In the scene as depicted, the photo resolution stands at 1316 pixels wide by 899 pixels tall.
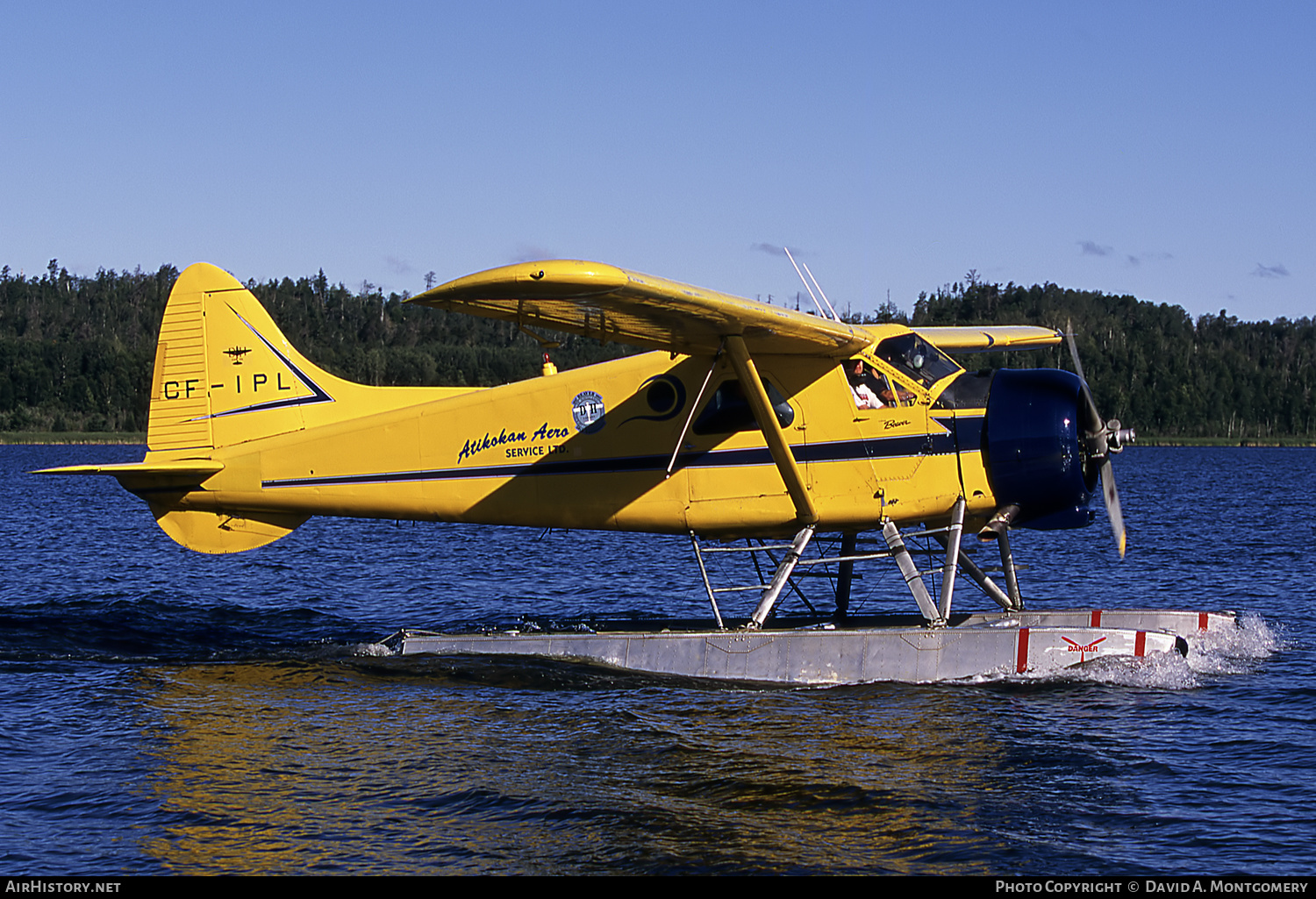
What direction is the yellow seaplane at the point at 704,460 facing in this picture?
to the viewer's right
